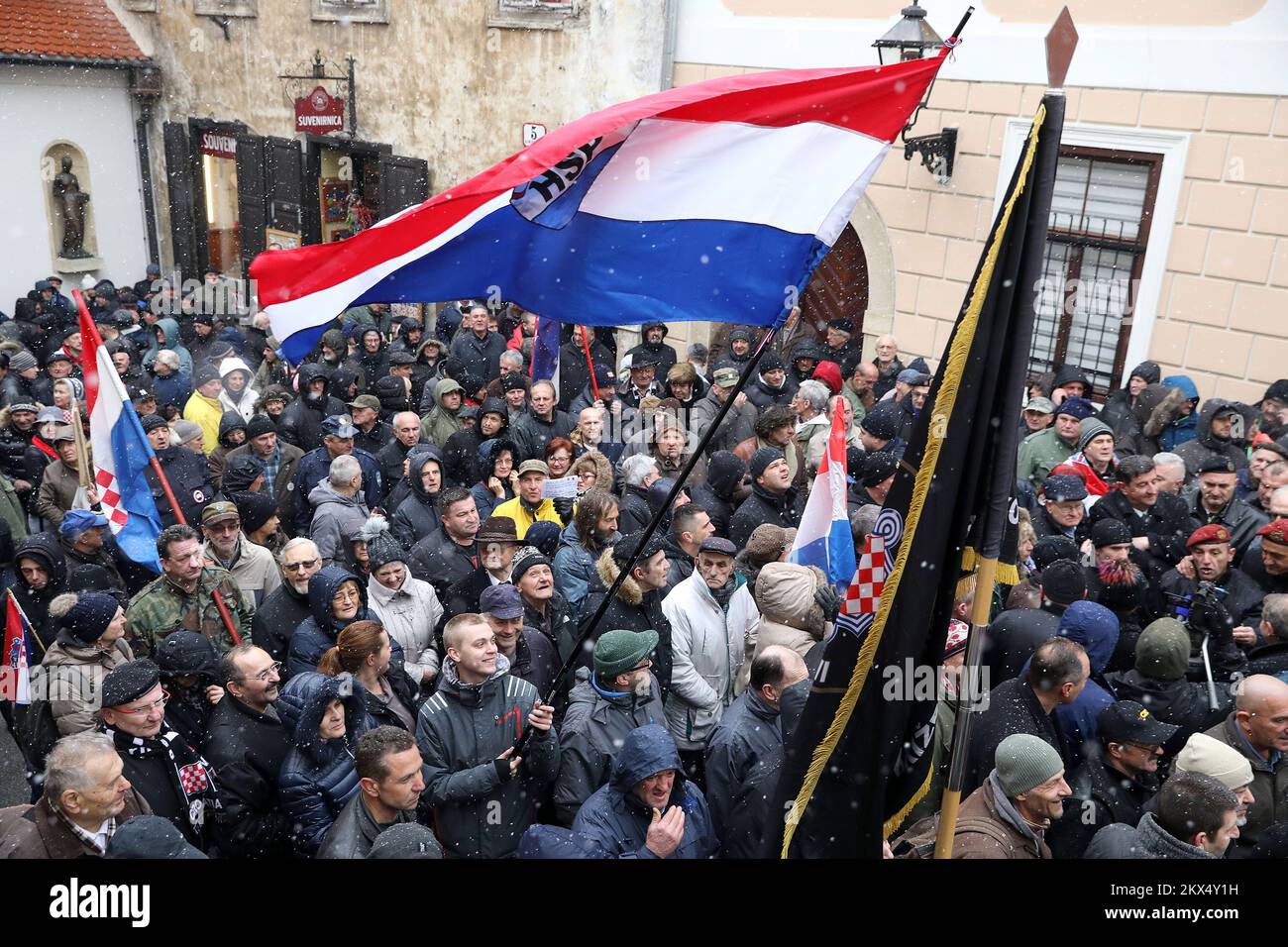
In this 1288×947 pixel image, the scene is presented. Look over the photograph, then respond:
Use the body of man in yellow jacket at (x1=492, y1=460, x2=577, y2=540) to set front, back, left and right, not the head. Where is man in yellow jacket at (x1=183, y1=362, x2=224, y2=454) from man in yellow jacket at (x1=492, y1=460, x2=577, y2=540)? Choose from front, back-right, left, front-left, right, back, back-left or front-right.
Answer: back-right

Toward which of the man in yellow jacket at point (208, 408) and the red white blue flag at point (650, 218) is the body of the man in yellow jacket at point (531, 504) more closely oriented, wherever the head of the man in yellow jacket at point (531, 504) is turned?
the red white blue flag

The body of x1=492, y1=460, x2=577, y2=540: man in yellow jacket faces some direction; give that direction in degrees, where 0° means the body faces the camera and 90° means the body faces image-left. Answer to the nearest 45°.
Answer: approximately 0°

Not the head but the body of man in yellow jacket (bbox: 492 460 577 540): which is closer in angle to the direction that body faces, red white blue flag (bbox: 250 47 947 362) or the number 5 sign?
the red white blue flag

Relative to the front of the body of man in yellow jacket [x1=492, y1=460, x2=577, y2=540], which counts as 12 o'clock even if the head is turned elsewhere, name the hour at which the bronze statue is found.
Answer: The bronze statue is roughly at 5 o'clock from the man in yellow jacket.

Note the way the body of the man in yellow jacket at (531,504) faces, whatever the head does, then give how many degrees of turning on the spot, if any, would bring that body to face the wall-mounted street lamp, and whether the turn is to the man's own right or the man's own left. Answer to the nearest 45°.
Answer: approximately 135° to the man's own left

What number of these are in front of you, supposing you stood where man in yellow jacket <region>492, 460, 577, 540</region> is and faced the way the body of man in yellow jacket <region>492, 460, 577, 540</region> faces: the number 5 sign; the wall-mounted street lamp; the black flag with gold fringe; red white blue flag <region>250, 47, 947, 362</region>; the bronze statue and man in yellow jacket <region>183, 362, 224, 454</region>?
2

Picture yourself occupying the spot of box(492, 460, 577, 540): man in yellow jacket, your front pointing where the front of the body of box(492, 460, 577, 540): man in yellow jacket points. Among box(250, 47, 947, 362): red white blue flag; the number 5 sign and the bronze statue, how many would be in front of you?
1

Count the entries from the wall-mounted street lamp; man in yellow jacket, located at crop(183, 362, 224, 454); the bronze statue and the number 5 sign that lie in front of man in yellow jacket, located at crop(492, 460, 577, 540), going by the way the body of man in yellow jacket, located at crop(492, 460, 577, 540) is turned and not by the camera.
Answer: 0

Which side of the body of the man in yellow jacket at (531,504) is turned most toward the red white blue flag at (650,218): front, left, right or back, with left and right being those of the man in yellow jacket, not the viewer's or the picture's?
front

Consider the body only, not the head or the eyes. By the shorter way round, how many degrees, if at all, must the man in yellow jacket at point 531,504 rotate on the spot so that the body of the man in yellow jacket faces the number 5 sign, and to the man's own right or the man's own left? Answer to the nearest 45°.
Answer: approximately 180°

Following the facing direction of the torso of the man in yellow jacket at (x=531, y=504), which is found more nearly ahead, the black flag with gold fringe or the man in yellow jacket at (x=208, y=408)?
the black flag with gold fringe

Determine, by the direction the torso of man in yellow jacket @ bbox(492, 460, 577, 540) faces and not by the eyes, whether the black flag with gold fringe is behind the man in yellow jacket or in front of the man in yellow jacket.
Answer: in front

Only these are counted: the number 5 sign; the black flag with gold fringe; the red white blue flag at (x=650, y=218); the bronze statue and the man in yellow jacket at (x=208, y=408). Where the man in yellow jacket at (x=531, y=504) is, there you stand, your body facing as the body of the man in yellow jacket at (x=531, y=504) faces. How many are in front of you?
2
